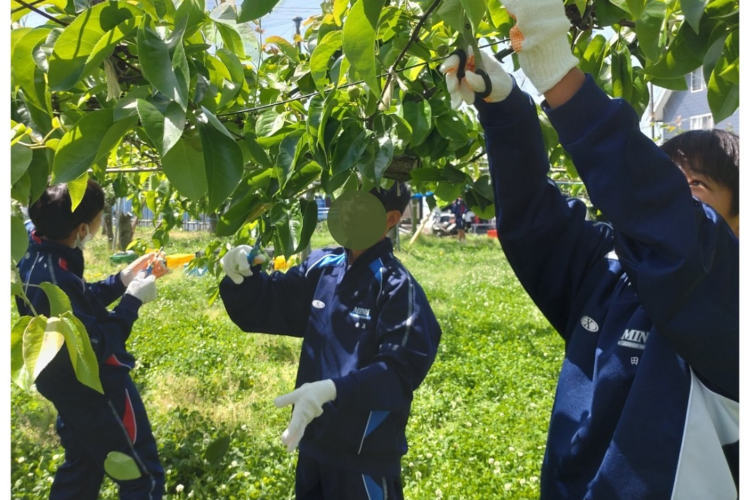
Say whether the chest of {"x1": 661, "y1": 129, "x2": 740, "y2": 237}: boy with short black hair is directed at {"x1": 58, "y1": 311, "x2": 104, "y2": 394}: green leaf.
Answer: yes

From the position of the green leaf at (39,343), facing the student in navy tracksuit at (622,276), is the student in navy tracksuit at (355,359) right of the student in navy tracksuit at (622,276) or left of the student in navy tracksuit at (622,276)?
left

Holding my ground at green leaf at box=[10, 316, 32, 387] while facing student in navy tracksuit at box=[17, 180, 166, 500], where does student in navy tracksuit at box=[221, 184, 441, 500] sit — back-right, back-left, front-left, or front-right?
front-right

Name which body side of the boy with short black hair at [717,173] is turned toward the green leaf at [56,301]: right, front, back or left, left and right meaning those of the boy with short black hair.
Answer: front

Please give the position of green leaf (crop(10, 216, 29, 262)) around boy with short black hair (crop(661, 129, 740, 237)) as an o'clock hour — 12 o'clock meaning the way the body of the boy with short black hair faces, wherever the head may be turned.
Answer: The green leaf is roughly at 12 o'clock from the boy with short black hair.

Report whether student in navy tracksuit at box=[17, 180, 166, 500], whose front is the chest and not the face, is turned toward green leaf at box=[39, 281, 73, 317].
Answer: no

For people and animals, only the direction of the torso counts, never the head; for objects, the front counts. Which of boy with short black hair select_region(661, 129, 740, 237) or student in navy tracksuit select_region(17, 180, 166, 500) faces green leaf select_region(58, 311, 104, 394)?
the boy with short black hair

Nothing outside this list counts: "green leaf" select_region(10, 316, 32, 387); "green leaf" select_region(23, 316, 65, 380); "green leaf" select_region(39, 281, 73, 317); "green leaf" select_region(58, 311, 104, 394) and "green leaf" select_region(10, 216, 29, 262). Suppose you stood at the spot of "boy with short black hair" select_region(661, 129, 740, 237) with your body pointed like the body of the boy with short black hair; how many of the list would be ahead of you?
5

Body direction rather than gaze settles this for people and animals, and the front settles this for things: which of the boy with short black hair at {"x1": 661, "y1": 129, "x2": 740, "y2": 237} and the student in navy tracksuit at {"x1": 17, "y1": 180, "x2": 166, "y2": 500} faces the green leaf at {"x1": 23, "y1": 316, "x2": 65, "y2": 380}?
the boy with short black hair

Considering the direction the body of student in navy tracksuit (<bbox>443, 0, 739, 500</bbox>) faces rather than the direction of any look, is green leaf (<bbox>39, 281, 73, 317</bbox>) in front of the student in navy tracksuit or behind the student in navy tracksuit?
in front

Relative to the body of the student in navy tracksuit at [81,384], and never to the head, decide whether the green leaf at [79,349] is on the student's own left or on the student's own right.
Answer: on the student's own right

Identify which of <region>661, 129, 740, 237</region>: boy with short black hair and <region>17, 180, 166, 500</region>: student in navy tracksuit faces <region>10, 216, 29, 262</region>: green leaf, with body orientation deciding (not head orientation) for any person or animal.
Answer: the boy with short black hair

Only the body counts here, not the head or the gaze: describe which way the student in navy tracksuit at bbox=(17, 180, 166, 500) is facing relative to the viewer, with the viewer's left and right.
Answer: facing away from the viewer and to the right of the viewer

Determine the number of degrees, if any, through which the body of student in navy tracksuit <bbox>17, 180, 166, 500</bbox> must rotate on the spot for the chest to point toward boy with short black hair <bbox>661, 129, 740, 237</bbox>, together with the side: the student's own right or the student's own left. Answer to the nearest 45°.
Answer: approximately 90° to the student's own right

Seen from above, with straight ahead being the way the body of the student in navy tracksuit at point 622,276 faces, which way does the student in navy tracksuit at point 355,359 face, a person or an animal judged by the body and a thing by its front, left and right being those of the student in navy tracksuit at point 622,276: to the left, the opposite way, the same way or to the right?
the same way
